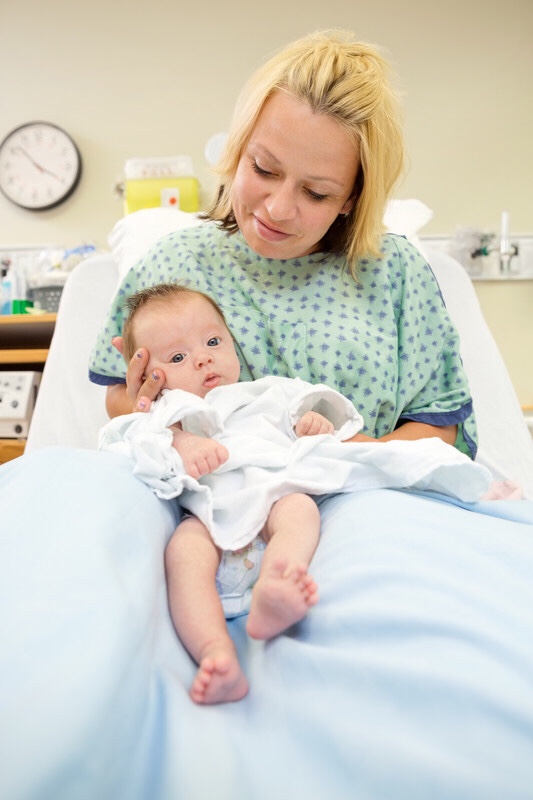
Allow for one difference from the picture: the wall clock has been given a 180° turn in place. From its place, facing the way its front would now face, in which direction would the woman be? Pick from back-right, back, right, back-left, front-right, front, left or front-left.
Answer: back

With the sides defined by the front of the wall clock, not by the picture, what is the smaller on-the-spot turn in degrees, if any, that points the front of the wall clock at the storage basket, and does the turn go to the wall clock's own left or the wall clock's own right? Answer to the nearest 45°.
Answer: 0° — it already faces it

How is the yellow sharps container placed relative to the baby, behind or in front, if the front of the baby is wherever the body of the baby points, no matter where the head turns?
behind

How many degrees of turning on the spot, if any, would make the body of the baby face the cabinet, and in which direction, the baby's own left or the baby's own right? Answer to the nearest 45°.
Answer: approximately 180°

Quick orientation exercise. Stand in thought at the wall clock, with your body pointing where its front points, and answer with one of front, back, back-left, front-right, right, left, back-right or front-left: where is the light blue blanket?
front

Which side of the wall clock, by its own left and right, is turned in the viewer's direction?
front

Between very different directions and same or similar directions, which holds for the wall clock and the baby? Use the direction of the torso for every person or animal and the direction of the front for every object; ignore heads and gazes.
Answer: same or similar directions

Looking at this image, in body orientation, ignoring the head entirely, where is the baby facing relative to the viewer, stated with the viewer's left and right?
facing the viewer

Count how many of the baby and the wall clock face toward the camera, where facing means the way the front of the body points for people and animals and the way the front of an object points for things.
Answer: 2

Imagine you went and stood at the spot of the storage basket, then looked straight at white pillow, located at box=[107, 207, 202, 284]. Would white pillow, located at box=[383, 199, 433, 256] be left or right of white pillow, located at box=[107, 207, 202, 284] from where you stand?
left
